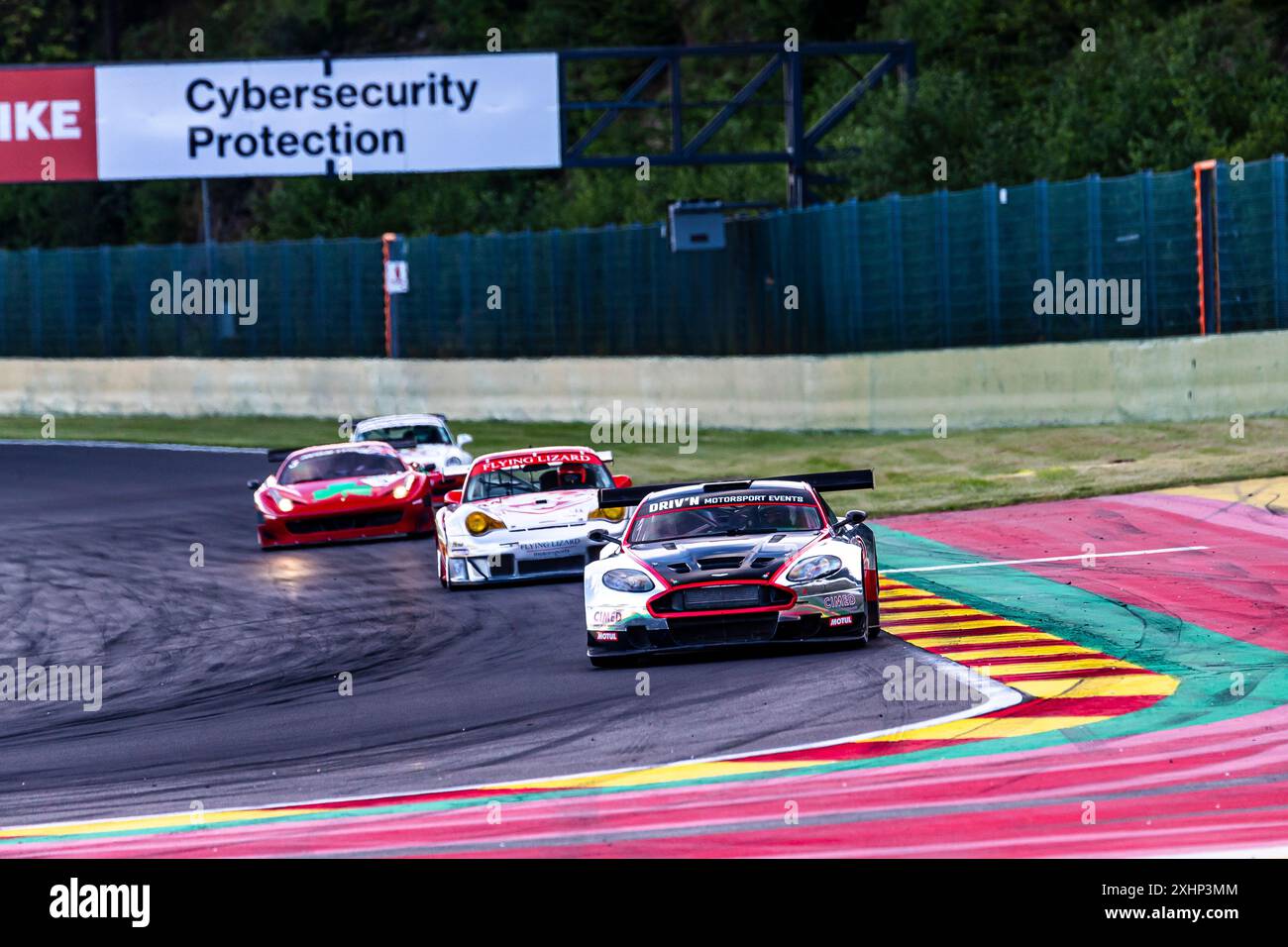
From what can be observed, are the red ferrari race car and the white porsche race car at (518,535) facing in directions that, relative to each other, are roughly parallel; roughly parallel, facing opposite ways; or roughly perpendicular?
roughly parallel

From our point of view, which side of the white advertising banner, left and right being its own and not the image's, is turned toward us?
front

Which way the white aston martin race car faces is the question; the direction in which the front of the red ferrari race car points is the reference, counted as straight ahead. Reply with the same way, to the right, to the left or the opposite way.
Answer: the same way

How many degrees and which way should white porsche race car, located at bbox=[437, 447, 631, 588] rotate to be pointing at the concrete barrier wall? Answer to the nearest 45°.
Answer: approximately 180°

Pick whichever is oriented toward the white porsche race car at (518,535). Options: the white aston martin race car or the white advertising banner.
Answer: the white advertising banner

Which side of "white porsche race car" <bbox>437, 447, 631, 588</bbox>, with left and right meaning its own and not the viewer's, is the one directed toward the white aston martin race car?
front

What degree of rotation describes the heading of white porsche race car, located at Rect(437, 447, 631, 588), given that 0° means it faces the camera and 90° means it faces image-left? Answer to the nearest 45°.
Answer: approximately 0°

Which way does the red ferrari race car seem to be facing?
toward the camera

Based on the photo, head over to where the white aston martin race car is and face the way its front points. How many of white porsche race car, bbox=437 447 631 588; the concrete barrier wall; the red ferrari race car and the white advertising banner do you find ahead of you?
0

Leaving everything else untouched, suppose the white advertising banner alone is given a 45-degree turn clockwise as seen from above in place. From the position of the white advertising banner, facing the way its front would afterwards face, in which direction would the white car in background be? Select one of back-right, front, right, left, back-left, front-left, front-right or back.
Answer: front-left

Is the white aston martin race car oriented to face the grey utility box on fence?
no

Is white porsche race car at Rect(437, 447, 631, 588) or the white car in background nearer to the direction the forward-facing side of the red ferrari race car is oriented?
the white porsche race car

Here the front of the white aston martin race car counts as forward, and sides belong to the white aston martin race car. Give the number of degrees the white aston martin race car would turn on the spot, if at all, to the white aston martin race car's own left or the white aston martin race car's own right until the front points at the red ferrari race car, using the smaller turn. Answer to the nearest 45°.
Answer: approximately 135° to the white aston martin race car's own right

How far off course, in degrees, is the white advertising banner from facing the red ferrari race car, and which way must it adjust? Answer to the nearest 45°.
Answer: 0° — it already faces it

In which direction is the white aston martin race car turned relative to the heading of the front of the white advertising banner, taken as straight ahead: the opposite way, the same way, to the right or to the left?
the same way

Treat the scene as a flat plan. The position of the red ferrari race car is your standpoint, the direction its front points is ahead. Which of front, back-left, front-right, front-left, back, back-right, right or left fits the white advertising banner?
back

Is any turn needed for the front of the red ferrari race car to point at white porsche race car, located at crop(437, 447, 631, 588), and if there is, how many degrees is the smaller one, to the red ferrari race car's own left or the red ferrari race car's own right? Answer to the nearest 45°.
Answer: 0° — it already faces it

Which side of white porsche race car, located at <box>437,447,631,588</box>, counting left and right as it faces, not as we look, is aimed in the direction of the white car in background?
back

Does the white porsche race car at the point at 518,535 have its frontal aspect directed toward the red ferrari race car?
no
